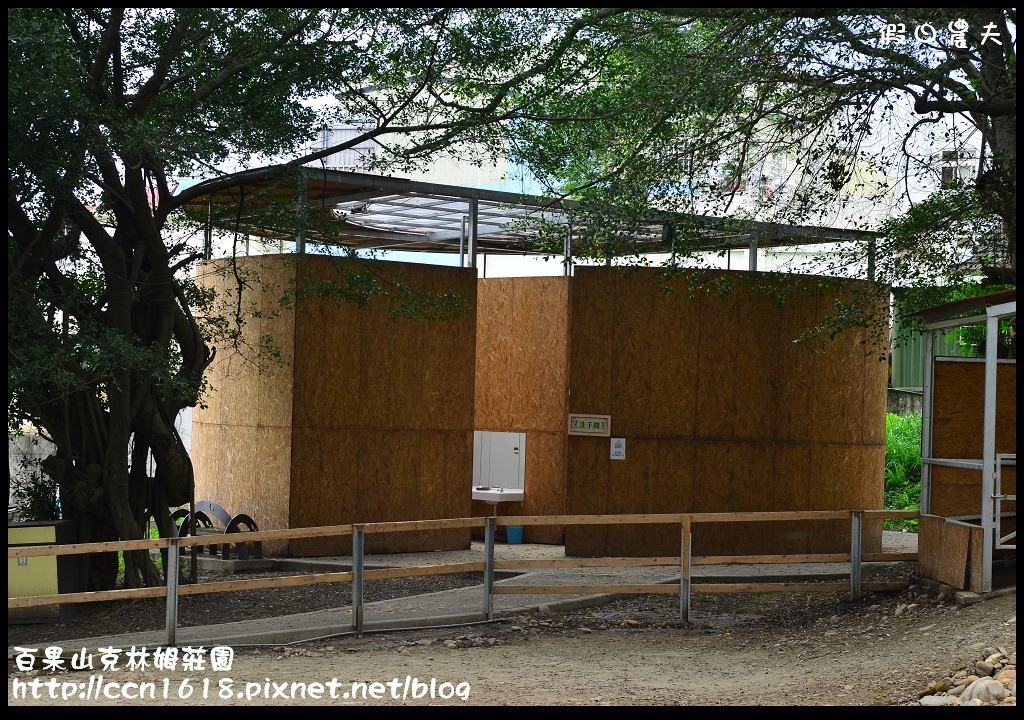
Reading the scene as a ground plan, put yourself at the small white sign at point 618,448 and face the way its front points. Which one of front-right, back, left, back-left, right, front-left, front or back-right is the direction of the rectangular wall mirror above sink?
back-right

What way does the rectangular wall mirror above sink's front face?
toward the camera

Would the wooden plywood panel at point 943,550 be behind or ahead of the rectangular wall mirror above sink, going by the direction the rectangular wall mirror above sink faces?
ahead

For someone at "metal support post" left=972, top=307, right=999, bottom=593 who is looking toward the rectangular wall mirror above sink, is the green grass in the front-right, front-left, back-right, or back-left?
front-right

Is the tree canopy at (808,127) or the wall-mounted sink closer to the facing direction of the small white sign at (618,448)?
the tree canopy

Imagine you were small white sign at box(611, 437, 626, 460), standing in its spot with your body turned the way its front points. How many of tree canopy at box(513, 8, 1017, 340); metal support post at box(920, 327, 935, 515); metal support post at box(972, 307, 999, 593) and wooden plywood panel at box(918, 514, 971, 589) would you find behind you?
0

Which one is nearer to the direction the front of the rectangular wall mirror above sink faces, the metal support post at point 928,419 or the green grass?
the metal support post

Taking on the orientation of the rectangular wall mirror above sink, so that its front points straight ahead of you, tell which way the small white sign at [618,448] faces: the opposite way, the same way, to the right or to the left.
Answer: the same way

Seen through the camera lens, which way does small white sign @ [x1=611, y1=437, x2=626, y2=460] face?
facing the viewer

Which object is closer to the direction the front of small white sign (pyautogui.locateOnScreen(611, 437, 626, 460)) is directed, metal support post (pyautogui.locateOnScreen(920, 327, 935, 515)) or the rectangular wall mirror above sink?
the metal support post

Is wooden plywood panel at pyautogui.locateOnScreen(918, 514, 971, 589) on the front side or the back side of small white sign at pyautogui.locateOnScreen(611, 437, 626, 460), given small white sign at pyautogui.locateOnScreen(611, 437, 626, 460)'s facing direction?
on the front side

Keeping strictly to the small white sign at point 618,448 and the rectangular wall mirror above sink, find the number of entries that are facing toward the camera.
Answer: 2
